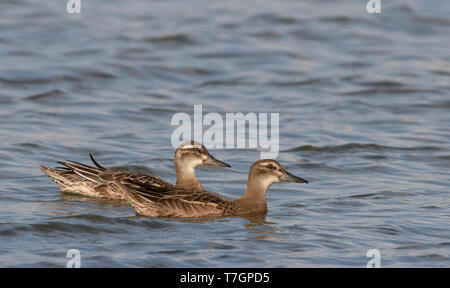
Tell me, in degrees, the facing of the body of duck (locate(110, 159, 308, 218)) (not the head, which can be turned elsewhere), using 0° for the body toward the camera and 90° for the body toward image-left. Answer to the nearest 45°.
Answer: approximately 270°

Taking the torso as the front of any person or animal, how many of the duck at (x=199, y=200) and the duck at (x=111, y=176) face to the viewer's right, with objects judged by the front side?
2

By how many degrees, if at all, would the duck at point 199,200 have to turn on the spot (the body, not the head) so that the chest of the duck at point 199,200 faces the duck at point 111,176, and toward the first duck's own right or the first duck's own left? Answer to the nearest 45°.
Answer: approximately 135° to the first duck's own left

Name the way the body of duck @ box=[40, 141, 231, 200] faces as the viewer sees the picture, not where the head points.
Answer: to the viewer's right

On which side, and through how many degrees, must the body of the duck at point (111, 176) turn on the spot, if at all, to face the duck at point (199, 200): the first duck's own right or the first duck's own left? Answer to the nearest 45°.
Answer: approximately 45° to the first duck's own right
